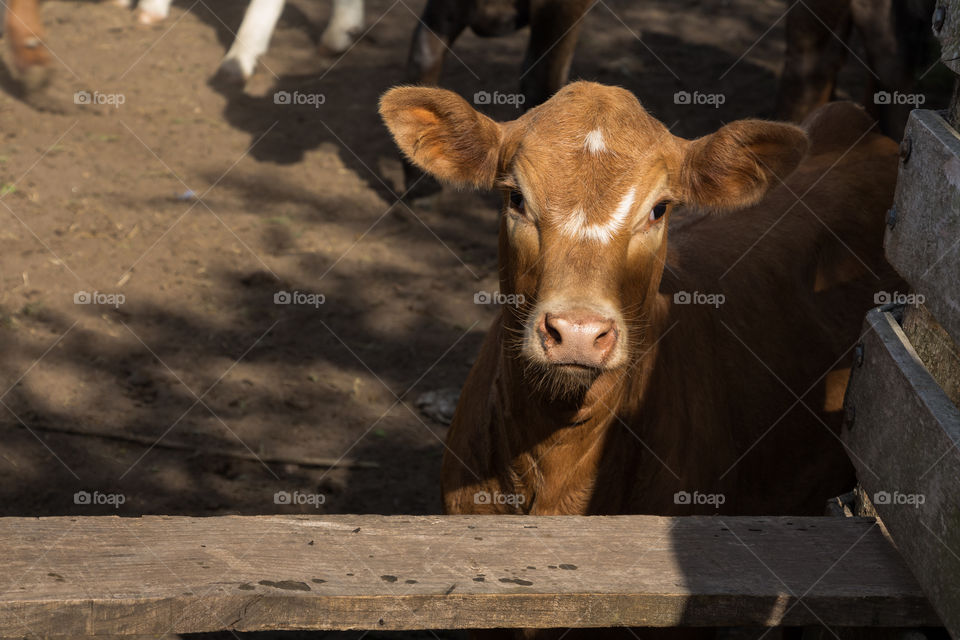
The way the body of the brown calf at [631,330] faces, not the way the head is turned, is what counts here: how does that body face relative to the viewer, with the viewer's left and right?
facing the viewer and to the left of the viewer

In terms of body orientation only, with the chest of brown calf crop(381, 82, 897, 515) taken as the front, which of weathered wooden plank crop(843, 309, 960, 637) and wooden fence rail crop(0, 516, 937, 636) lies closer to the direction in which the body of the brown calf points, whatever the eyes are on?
the wooden fence rail

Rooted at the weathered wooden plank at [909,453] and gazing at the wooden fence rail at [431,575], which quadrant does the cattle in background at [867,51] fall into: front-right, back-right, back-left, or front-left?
back-right

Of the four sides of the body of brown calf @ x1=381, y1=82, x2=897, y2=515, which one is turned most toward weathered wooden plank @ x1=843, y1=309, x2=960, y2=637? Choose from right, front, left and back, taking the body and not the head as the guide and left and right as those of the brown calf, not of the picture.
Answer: left

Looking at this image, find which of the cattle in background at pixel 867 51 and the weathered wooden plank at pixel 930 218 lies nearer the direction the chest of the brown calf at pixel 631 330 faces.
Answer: the weathered wooden plank

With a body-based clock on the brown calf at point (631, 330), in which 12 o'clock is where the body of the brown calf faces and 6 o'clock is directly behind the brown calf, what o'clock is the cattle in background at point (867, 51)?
The cattle in background is roughly at 5 o'clock from the brown calf.

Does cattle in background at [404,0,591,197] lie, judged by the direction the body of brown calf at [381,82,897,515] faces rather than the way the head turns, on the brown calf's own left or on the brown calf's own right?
on the brown calf's own right

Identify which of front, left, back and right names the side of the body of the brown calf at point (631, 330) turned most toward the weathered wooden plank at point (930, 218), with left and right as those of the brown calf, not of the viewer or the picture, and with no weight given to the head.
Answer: left
